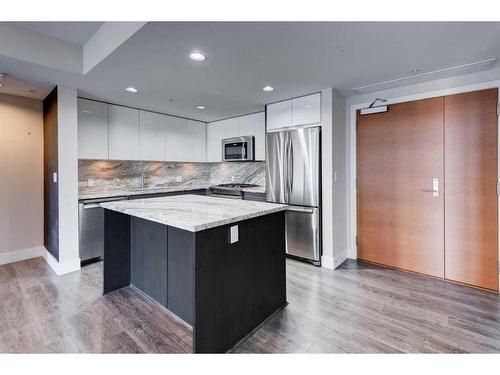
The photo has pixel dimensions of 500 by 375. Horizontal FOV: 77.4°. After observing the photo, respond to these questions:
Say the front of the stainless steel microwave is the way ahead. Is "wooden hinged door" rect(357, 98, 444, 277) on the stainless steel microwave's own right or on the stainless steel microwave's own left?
on the stainless steel microwave's own left

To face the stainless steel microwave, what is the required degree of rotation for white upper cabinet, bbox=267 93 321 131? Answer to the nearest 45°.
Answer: approximately 90° to its right

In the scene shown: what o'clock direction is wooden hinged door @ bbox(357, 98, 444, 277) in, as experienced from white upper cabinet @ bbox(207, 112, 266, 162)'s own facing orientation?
The wooden hinged door is roughly at 9 o'clock from the white upper cabinet.

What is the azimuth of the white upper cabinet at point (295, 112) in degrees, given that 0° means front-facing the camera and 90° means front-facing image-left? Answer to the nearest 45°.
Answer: approximately 45°

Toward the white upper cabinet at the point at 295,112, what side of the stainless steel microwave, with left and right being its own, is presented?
left

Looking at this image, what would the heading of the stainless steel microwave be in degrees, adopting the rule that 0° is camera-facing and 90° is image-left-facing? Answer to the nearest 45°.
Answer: approximately 45°

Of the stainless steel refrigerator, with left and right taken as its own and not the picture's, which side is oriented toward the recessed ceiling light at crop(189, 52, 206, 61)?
front

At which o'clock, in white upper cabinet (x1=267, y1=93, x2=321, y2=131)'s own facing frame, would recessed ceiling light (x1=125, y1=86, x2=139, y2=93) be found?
The recessed ceiling light is roughly at 1 o'clock from the white upper cabinet.

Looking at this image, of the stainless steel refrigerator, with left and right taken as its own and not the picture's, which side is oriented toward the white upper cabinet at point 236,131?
right

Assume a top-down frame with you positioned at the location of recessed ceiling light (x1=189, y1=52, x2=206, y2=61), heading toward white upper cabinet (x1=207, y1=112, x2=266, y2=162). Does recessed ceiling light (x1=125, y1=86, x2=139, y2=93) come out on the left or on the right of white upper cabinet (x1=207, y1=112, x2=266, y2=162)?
left

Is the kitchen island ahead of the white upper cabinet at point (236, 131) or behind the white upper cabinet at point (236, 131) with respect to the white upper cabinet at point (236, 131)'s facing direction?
ahead

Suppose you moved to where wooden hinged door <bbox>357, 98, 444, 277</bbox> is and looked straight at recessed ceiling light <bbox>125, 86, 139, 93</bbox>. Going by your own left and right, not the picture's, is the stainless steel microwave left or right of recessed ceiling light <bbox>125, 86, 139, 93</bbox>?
right
